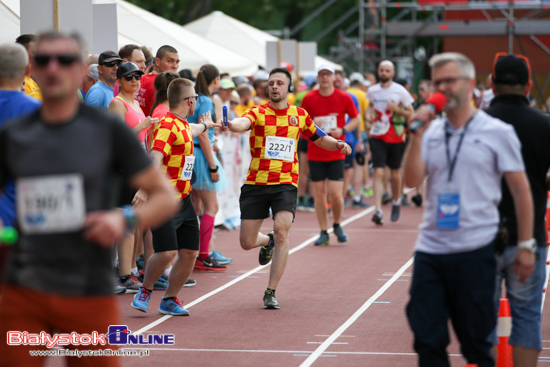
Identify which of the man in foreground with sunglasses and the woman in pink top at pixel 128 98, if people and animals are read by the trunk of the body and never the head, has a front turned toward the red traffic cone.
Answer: the woman in pink top

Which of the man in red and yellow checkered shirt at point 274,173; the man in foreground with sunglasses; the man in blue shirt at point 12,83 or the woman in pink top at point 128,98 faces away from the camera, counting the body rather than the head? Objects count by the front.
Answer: the man in blue shirt

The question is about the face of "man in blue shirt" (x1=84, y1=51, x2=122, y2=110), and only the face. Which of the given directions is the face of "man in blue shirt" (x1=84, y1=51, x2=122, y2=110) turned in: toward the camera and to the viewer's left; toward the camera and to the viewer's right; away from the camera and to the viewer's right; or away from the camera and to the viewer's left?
toward the camera and to the viewer's right

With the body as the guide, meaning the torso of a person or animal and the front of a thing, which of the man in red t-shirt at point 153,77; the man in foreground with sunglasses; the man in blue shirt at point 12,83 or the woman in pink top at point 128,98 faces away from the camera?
the man in blue shirt

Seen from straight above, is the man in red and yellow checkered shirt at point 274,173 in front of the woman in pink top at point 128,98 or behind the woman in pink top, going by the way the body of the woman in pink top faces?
in front

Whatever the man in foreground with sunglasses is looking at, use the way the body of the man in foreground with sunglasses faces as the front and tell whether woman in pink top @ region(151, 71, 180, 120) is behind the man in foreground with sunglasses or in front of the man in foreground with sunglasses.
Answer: behind

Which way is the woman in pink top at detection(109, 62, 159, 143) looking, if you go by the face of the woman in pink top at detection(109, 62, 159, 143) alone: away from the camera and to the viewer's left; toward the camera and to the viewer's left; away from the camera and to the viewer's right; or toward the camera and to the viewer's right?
toward the camera and to the viewer's right

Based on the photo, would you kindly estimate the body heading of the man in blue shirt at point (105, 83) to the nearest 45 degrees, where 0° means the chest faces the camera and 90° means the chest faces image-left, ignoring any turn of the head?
approximately 315°

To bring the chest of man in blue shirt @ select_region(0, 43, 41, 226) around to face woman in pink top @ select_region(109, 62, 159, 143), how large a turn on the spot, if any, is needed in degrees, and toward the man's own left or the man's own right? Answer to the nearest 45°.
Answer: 0° — they already face them
